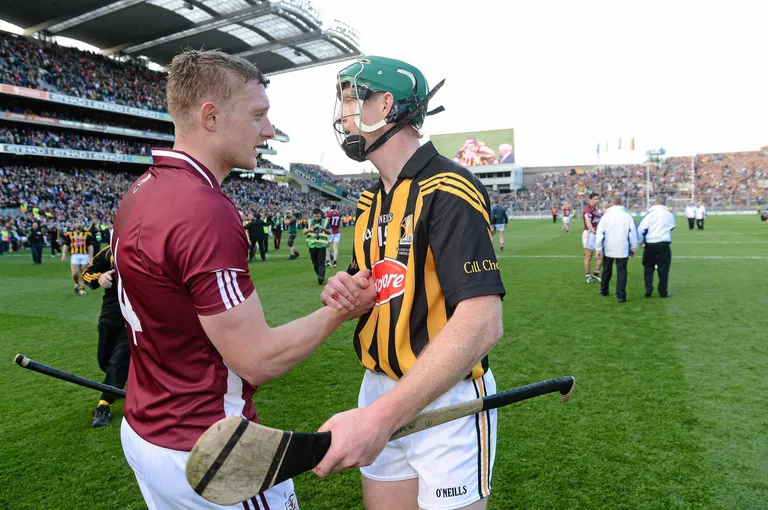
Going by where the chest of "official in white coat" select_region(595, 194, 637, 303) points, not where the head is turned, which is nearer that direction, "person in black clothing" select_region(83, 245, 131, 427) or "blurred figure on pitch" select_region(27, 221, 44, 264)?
the blurred figure on pitch

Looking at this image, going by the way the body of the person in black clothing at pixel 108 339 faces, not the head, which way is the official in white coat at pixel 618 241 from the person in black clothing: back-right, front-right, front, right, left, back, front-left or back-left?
left

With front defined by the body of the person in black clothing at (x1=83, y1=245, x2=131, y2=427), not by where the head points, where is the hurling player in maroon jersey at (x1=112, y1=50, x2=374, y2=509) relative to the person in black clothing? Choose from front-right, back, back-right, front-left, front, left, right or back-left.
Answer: front

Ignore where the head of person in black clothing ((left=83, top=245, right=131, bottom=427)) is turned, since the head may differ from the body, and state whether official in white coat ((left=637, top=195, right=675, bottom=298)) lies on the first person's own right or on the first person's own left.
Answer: on the first person's own left

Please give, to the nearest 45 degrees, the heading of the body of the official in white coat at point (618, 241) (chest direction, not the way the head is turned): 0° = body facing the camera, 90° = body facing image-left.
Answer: approximately 180°

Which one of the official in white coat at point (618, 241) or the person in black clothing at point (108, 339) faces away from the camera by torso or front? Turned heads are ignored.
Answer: the official in white coat

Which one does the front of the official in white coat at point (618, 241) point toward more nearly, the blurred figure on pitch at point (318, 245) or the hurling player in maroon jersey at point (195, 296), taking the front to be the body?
the blurred figure on pitch

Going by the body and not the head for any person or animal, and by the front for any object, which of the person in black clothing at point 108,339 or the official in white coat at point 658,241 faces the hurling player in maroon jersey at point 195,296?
the person in black clothing

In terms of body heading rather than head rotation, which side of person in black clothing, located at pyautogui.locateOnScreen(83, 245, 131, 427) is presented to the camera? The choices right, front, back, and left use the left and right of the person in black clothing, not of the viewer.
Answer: front
